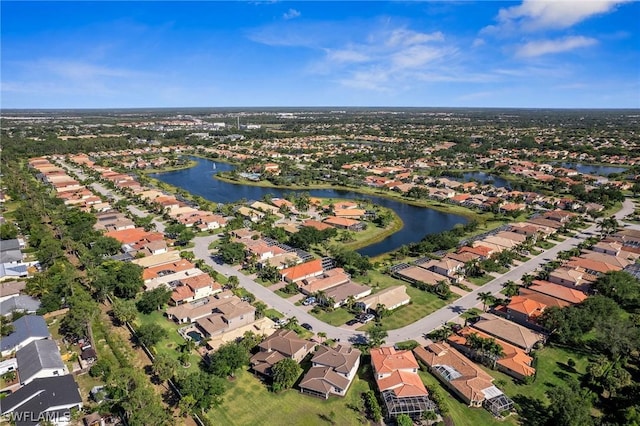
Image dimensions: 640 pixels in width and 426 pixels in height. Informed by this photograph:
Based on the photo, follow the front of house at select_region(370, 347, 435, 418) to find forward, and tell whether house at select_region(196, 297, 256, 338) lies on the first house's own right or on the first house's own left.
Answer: on the first house's own left

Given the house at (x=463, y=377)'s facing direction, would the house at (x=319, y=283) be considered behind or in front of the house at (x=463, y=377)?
in front

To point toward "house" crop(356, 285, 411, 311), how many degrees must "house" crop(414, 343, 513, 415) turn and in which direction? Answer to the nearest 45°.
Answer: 0° — it already faces it

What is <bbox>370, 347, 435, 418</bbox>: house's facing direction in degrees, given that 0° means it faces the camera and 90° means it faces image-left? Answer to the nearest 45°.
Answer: approximately 180°

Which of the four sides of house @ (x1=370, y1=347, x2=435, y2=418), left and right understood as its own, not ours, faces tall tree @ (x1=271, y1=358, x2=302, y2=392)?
left

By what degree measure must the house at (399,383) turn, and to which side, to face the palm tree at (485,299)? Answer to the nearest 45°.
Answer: approximately 45° to its right

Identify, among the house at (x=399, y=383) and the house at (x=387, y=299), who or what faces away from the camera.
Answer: the house at (x=399, y=383)

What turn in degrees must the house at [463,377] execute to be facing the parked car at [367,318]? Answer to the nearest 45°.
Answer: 0° — it already faces it

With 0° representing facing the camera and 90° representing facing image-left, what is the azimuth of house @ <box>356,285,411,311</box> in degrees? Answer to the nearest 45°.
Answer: approximately 45°

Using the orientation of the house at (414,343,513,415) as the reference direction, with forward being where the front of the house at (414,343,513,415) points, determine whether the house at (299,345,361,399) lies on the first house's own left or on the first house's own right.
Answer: on the first house's own left

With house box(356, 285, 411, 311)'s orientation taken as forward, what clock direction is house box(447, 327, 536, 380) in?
house box(447, 327, 536, 380) is roughly at 9 o'clock from house box(356, 285, 411, 311).

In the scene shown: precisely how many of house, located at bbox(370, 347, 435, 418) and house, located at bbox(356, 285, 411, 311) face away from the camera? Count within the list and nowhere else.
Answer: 1

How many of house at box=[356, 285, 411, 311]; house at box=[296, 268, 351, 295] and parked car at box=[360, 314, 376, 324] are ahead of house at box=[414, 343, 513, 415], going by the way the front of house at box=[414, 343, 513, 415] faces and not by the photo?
3
